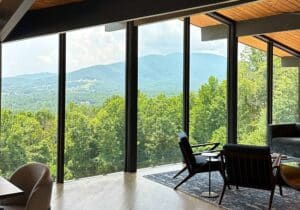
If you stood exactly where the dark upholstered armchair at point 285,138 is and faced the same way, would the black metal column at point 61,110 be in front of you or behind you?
in front

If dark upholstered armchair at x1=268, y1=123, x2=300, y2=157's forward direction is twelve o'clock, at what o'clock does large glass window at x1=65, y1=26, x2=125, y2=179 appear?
The large glass window is roughly at 2 o'clock from the dark upholstered armchair.

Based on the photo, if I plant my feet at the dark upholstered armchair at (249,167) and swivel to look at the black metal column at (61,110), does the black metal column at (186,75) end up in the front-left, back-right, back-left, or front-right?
front-right

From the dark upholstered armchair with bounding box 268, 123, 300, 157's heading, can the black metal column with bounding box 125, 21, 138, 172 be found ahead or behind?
ahead

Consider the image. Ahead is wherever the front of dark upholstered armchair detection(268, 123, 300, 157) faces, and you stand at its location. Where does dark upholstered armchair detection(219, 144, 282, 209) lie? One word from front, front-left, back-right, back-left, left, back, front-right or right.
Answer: front-left

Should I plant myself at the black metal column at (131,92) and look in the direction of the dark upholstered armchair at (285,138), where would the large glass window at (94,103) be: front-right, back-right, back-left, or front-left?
back-right

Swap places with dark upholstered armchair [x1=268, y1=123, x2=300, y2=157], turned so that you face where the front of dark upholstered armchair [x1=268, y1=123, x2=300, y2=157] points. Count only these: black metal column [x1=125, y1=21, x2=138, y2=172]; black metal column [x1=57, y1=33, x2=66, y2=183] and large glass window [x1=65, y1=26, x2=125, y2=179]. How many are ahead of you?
3

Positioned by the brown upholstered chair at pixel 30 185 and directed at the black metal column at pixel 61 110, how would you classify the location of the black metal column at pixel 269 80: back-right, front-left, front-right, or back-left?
front-right

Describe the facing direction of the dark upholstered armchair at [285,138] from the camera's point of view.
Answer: facing the viewer and to the left of the viewer

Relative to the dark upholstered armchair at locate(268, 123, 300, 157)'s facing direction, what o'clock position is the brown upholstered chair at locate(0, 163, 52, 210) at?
The brown upholstered chair is roughly at 11 o'clock from the dark upholstered armchair.
